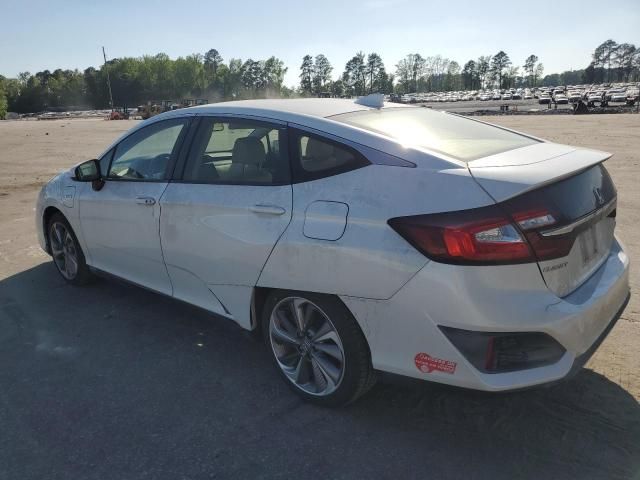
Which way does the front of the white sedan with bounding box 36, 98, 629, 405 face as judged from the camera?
facing away from the viewer and to the left of the viewer
